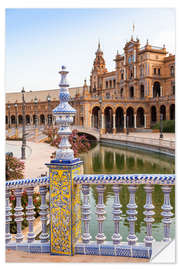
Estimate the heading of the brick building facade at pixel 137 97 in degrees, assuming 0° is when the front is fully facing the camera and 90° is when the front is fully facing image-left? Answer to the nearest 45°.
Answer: approximately 45°
